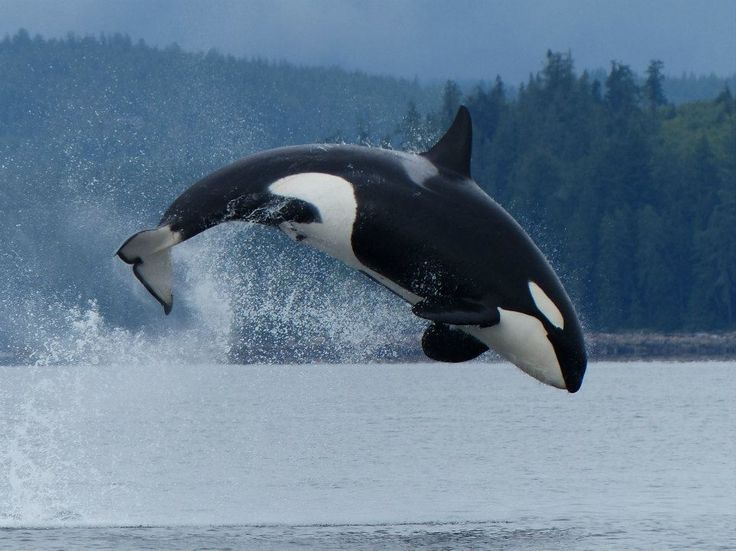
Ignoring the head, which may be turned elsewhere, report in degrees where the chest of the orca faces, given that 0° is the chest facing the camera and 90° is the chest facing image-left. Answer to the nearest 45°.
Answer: approximately 270°
